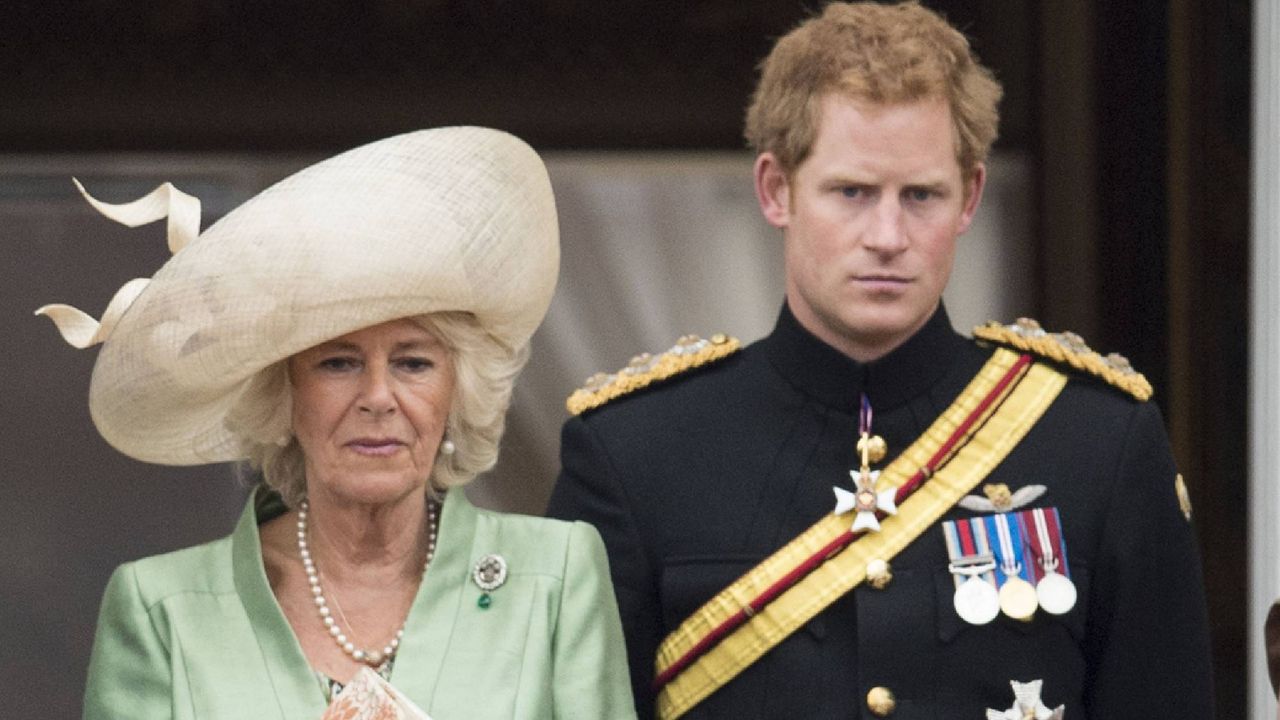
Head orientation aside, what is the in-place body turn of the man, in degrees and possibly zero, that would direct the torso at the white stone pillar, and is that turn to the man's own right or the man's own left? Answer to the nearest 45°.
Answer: approximately 135° to the man's own left

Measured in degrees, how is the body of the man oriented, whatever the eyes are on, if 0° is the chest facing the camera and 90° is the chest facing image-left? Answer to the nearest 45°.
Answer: approximately 0°

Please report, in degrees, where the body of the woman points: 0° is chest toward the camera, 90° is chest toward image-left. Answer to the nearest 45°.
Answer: approximately 0°

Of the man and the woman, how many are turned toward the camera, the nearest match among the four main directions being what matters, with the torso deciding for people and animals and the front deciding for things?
2

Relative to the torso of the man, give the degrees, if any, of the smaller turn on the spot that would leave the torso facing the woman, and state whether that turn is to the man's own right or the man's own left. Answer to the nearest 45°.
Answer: approximately 45° to the man's own right
